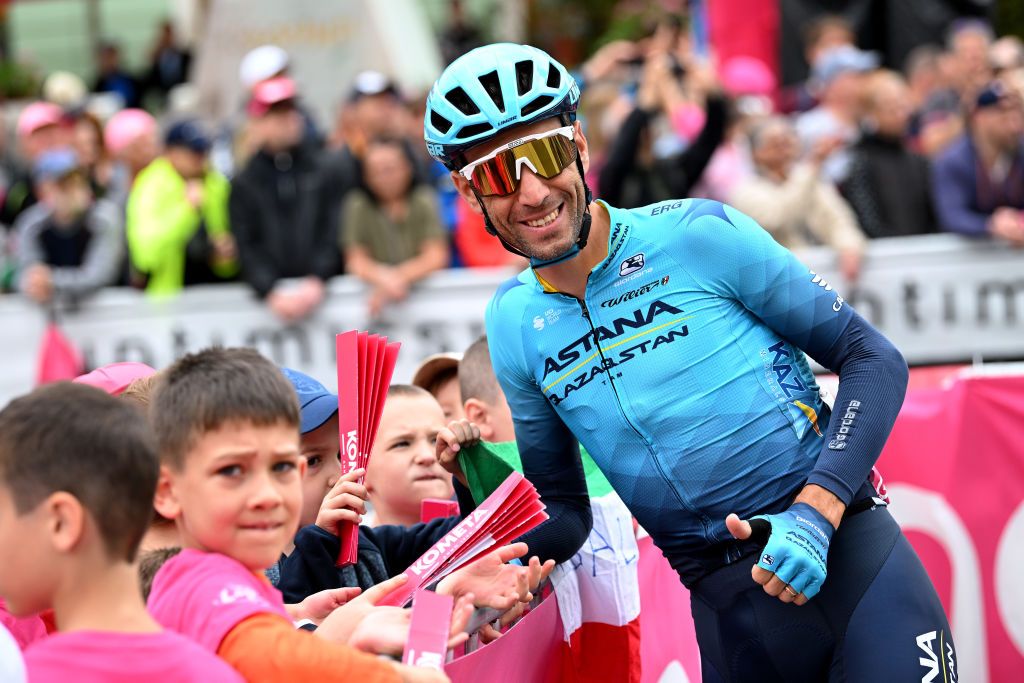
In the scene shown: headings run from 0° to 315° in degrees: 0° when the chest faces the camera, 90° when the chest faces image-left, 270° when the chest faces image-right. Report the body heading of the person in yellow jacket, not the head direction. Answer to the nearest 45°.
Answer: approximately 315°

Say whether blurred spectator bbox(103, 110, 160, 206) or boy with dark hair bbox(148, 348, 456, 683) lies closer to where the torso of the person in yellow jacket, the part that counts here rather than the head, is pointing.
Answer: the boy with dark hair

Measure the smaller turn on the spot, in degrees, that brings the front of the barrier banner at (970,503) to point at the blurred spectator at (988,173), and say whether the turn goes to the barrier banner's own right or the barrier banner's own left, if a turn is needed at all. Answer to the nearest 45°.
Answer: approximately 180°

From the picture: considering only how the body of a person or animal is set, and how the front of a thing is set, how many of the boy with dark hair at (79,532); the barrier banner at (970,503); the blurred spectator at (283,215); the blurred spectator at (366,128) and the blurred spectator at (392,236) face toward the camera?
4
